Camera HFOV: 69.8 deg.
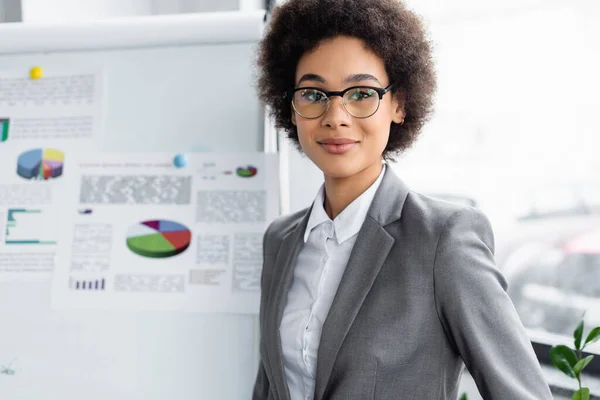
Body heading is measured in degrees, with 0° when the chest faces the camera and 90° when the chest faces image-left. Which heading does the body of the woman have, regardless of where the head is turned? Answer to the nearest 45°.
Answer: approximately 45°

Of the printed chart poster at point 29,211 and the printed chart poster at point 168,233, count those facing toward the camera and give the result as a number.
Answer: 2

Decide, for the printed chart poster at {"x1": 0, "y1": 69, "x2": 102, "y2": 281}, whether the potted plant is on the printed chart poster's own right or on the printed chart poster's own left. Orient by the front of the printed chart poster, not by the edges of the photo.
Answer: on the printed chart poster's own left

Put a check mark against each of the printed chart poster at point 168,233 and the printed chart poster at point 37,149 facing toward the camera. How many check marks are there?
2

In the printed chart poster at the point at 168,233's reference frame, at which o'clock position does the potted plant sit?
The potted plant is roughly at 10 o'clock from the printed chart poster.
